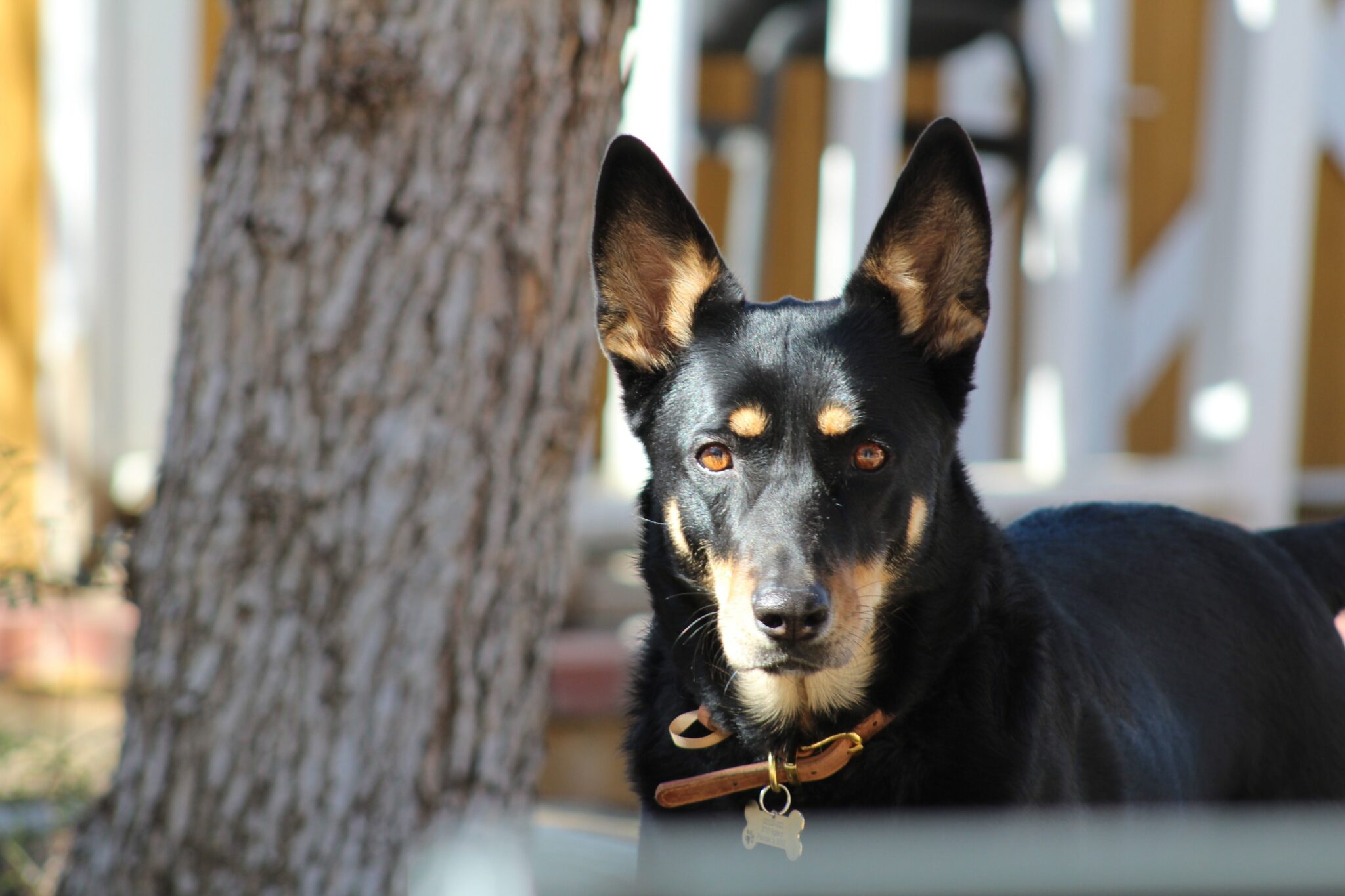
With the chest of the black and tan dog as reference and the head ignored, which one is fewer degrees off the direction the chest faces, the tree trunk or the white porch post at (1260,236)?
the tree trunk

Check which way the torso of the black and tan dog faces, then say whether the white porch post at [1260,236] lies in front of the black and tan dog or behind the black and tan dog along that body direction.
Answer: behind

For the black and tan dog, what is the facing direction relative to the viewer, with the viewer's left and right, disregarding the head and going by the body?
facing the viewer and to the left of the viewer

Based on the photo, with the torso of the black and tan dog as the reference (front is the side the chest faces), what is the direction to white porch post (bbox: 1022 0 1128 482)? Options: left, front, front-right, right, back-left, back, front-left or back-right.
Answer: back-right

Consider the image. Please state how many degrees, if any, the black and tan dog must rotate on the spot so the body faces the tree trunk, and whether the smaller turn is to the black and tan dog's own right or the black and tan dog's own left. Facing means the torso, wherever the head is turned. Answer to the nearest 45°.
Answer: approximately 45° to the black and tan dog's own right

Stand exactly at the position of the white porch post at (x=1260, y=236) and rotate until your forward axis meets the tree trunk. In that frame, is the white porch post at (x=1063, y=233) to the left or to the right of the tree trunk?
right
